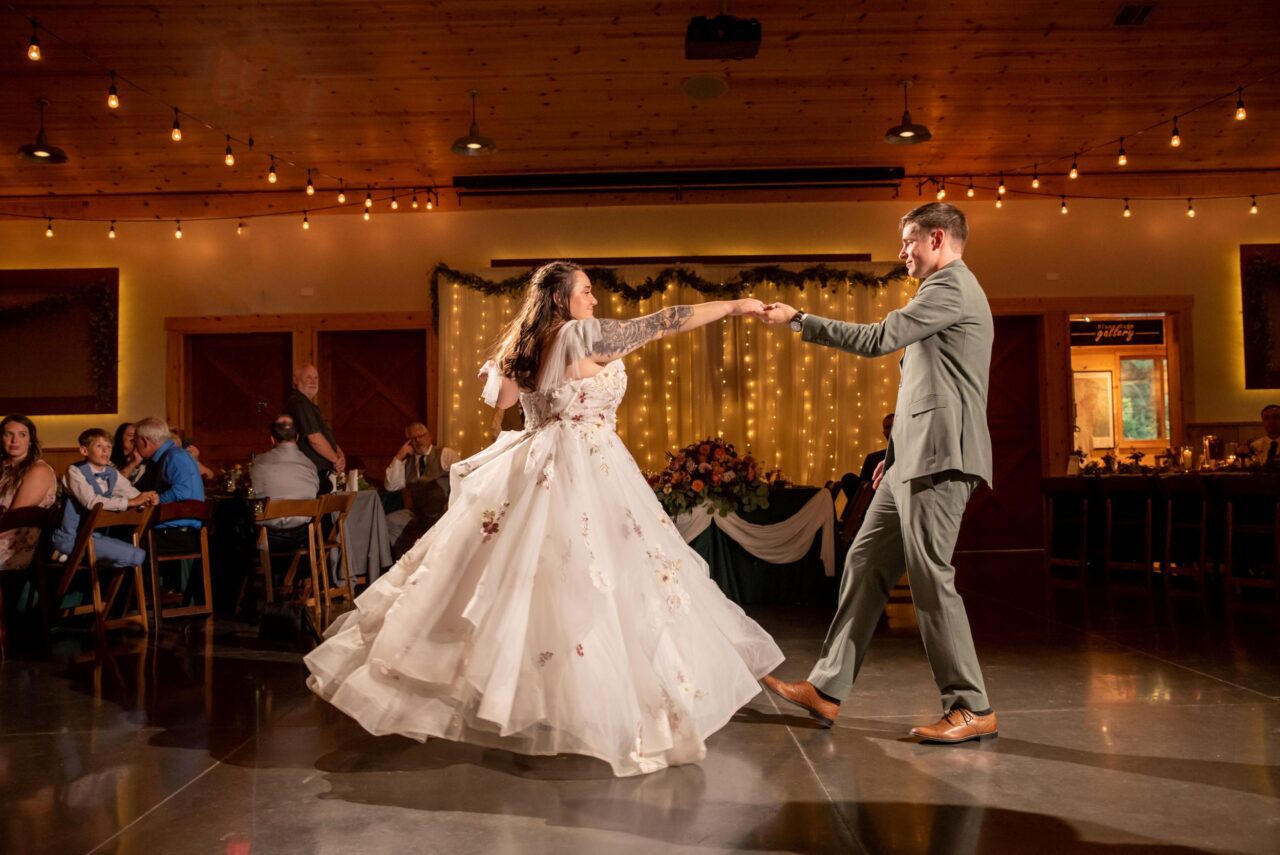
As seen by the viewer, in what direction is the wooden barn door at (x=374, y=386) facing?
toward the camera

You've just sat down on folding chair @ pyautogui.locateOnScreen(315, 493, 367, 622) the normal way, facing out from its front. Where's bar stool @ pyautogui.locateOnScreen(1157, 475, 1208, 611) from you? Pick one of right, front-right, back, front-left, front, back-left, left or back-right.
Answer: back-right

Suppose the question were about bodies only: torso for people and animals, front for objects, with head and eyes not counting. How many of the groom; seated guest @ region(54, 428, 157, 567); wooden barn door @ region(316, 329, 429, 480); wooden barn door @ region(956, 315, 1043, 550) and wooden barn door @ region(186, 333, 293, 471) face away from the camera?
0

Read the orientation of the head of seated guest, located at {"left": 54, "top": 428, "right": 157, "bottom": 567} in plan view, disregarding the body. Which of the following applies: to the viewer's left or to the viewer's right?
to the viewer's right

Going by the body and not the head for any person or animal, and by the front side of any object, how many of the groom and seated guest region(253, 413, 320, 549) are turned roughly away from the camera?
1

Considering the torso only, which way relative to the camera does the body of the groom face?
to the viewer's left

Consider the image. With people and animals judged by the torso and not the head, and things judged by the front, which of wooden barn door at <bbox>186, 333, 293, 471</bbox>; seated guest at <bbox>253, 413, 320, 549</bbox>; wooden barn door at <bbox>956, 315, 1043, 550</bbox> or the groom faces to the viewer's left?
the groom

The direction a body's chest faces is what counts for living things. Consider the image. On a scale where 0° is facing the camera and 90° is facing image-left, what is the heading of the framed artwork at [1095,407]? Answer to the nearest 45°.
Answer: approximately 0°

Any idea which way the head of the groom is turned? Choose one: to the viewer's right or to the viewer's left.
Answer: to the viewer's left

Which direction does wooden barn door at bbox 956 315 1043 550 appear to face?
toward the camera

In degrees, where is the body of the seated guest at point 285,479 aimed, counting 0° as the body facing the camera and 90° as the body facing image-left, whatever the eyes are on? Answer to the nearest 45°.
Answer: approximately 180°

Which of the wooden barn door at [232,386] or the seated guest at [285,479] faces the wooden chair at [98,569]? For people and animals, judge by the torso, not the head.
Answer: the wooden barn door

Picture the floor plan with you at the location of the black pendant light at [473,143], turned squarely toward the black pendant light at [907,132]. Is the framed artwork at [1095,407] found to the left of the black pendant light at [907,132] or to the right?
left

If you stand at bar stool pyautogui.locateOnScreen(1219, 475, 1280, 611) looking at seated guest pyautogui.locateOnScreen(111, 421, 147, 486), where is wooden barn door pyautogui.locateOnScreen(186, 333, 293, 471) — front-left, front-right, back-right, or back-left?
front-right
